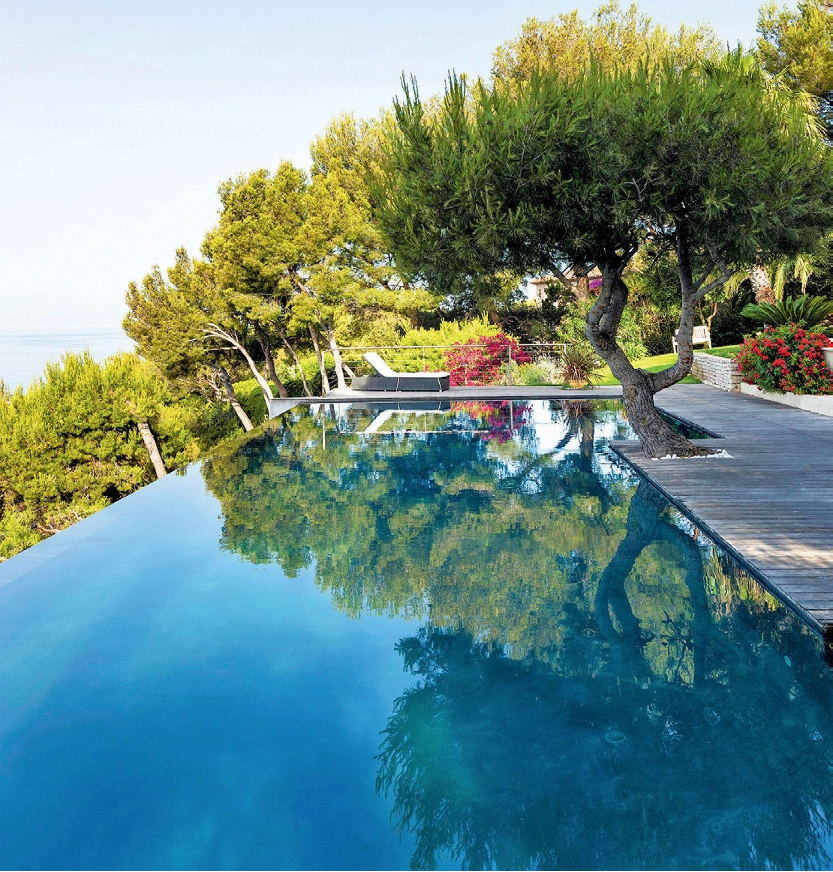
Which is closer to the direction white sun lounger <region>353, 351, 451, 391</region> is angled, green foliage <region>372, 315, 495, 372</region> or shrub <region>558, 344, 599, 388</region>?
the shrub

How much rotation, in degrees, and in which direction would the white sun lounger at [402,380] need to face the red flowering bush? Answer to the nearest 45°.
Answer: approximately 45° to its right

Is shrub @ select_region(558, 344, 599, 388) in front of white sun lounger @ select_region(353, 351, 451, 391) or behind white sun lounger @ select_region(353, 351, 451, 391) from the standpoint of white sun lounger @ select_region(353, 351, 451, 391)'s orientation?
in front

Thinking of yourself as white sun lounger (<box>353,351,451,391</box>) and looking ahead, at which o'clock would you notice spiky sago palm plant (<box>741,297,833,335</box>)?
The spiky sago palm plant is roughly at 1 o'clock from the white sun lounger.

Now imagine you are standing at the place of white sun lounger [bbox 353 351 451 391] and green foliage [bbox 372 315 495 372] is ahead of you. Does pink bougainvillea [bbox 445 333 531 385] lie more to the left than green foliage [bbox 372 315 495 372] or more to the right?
right

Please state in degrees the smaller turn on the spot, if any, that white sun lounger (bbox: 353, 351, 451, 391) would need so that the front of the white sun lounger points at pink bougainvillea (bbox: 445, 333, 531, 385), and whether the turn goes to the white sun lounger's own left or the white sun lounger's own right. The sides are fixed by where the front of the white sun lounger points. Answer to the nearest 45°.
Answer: approximately 45° to the white sun lounger's own left

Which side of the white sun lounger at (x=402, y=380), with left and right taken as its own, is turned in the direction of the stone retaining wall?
front

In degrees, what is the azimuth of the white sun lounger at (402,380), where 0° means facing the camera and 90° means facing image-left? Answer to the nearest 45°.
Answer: approximately 270°

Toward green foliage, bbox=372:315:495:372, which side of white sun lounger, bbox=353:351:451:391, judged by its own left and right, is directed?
left

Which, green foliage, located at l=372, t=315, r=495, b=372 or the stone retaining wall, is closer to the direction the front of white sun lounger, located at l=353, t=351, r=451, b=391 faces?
the stone retaining wall
